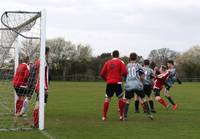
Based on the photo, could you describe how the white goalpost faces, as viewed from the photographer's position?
facing to the right of the viewer

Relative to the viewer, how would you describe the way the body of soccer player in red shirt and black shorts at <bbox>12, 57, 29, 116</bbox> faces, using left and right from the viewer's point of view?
facing away from the viewer and to the right of the viewer
